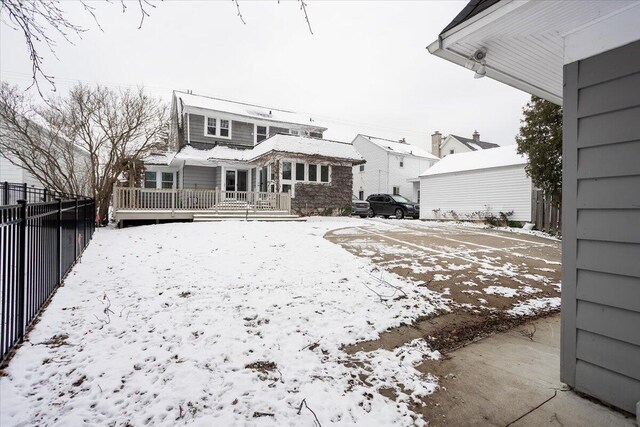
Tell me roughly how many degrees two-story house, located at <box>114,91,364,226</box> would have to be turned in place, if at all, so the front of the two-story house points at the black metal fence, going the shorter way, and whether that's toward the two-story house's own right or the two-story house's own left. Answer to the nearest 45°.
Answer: approximately 180°

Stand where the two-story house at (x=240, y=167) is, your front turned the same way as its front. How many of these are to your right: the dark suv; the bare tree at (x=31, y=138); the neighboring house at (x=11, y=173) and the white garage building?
2

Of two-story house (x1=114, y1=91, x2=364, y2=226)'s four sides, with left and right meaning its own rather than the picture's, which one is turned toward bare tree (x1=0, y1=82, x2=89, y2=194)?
left

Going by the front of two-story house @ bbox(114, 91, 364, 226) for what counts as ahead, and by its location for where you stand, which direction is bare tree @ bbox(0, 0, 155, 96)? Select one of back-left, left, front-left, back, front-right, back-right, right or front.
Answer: back

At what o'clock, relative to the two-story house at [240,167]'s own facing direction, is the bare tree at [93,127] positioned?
The bare tree is roughly at 8 o'clock from the two-story house.

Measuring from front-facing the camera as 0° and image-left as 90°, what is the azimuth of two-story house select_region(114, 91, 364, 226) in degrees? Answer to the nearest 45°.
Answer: approximately 180°

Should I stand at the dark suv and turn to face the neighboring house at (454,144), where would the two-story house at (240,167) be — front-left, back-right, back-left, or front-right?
back-left

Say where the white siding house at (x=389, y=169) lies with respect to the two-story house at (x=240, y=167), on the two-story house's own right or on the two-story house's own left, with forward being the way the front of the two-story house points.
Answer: on the two-story house's own right
